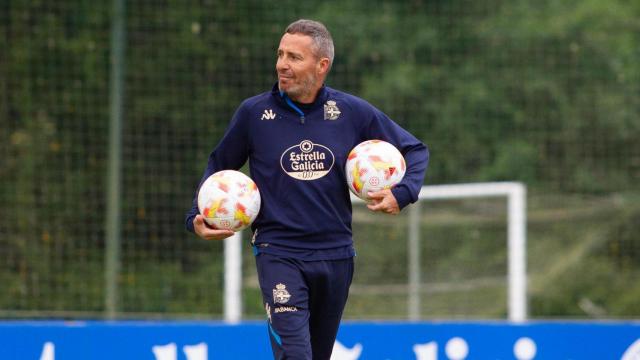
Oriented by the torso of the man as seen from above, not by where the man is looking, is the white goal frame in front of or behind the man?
behind

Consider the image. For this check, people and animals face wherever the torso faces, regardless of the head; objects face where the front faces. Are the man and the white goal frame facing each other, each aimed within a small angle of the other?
no

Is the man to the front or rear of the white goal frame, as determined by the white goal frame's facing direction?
to the front

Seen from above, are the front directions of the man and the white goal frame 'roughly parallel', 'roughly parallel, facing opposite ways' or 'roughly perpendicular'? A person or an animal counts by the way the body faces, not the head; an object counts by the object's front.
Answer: roughly parallel

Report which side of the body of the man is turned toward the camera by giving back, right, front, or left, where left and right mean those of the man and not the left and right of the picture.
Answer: front

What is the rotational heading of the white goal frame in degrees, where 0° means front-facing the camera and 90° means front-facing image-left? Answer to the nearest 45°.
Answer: approximately 0°

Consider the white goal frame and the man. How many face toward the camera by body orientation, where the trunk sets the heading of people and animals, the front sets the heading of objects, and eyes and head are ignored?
2
